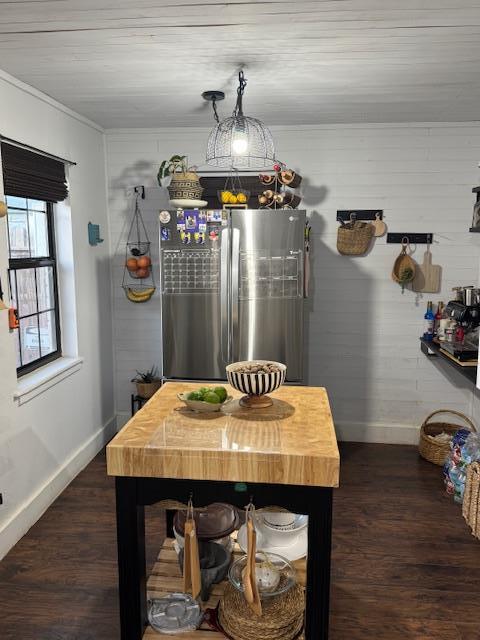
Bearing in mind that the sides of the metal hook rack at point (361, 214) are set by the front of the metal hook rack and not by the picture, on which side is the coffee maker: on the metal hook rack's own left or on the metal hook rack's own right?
on the metal hook rack's own left

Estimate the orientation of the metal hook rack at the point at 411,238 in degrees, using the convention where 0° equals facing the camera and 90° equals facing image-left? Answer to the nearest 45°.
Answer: approximately 0°

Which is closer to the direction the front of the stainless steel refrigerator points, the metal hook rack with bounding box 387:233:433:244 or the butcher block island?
the butcher block island

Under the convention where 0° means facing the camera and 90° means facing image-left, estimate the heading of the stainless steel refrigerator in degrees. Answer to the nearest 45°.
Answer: approximately 0°

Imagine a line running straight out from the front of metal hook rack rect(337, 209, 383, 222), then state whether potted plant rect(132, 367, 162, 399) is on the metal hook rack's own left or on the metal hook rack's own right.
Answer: on the metal hook rack's own right
